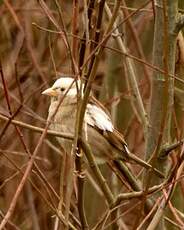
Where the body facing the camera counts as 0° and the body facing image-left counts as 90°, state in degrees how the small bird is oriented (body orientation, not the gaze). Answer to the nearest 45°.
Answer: approximately 90°
